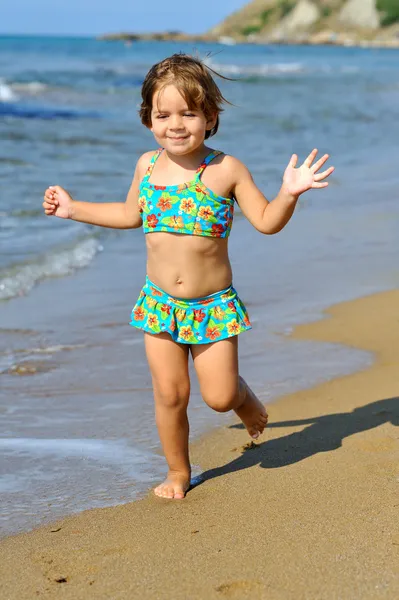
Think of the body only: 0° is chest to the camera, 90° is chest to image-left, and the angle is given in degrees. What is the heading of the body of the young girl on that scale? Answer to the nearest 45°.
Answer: approximately 0°
